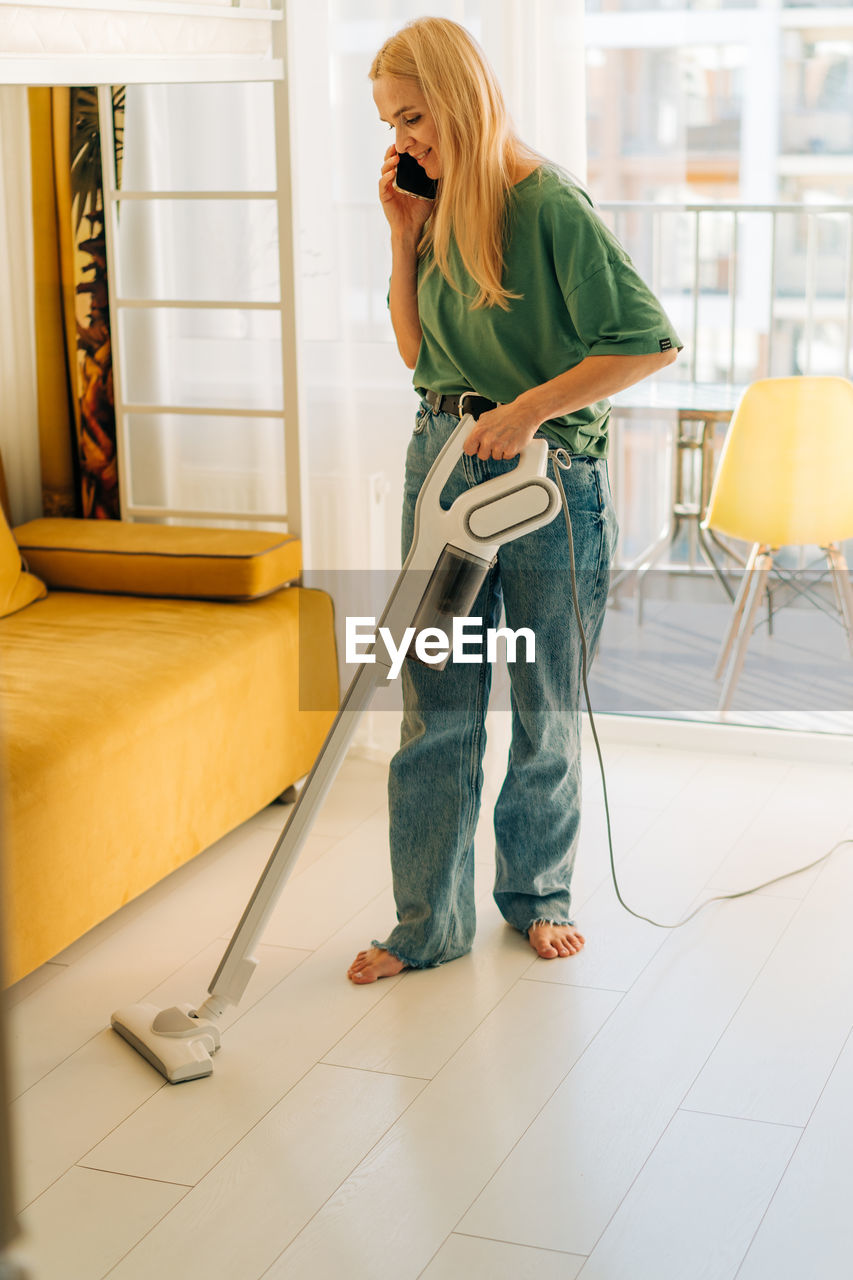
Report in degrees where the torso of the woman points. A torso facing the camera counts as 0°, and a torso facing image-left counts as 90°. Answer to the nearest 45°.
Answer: approximately 45°

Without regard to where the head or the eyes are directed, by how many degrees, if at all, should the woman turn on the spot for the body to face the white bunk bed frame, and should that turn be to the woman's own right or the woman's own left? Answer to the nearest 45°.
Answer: approximately 90° to the woman's own right

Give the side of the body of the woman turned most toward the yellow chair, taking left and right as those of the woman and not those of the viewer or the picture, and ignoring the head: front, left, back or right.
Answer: back

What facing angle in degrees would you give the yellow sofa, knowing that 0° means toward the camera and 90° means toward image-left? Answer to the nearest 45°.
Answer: approximately 315°

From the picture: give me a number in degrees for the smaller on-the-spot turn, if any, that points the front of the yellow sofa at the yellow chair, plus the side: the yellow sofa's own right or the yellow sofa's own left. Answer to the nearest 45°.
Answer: approximately 45° to the yellow sofa's own left

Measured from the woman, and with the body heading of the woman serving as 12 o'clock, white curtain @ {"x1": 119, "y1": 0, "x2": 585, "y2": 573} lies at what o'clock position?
The white curtain is roughly at 4 o'clock from the woman.

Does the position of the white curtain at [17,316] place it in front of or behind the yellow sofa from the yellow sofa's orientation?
behind

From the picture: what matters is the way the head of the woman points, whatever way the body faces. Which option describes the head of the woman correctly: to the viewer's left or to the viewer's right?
to the viewer's left
